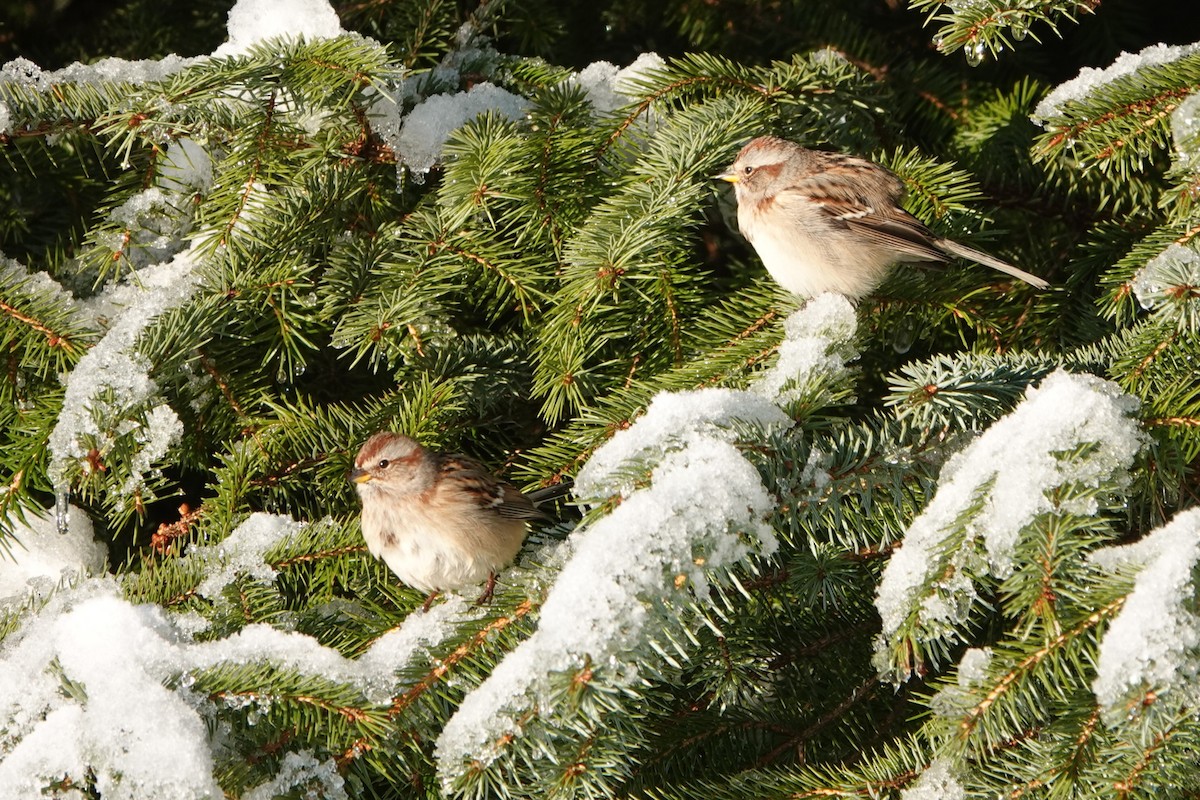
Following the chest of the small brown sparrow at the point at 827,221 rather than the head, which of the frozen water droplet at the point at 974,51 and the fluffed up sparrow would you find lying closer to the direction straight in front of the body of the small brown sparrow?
the fluffed up sparrow

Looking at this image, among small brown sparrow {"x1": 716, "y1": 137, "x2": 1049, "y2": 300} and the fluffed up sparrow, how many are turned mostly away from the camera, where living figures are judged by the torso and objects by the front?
0

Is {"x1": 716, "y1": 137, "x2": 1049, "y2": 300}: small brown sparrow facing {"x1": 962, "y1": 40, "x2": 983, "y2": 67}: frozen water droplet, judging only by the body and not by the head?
no

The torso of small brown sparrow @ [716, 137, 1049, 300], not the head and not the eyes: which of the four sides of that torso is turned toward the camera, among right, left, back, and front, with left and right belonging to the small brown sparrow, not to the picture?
left

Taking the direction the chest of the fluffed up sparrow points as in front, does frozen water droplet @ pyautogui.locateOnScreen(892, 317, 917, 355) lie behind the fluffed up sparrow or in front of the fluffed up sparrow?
behind

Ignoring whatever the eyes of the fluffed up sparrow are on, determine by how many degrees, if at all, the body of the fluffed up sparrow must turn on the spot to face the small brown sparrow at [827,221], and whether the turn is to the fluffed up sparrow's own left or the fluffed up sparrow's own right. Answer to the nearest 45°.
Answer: approximately 180°

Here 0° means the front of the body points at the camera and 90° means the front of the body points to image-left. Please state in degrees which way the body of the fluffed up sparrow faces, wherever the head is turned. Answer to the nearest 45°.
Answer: approximately 45°

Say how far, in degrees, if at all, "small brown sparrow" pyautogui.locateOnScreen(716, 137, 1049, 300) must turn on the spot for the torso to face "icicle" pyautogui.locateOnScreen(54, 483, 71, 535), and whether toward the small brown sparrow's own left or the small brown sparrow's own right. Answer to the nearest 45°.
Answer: approximately 45° to the small brown sparrow's own left
